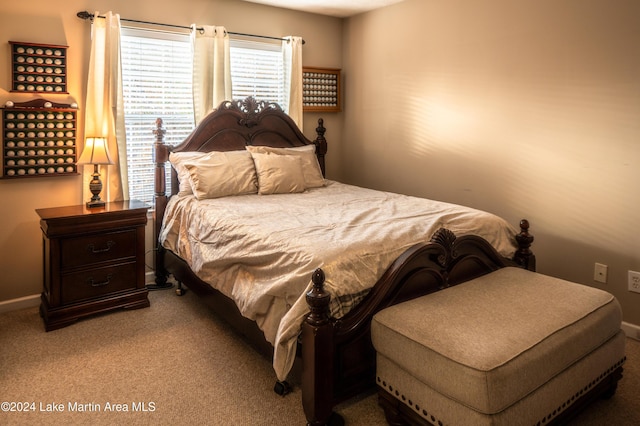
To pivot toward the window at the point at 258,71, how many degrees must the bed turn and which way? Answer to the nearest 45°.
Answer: approximately 135° to its left

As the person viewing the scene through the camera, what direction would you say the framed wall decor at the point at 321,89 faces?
facing the viewer and to the right of the viewer

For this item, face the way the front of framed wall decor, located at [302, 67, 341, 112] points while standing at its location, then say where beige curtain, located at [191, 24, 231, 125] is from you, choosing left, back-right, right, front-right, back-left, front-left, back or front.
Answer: right

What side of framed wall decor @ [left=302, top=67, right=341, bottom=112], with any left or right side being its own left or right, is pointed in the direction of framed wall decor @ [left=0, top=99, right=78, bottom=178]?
right

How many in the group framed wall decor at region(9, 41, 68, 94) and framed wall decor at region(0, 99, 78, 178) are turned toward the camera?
2

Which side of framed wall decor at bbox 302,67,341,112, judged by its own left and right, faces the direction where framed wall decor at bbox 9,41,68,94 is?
right

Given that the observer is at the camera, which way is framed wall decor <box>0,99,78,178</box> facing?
facing the viewer

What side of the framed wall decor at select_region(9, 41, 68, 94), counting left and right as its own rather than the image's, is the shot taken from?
front
